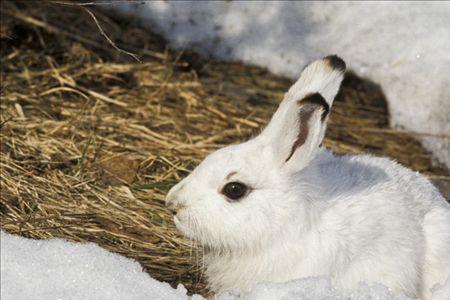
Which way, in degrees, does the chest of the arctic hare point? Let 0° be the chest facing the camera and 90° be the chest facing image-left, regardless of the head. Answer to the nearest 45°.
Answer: approximately 90°
